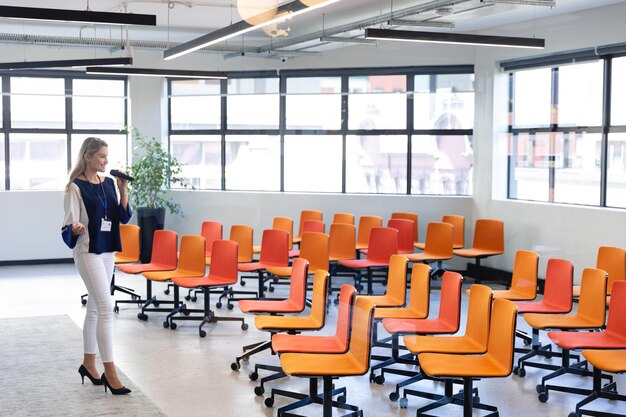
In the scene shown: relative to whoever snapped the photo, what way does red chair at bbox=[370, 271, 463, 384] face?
facing to the left of the viewer

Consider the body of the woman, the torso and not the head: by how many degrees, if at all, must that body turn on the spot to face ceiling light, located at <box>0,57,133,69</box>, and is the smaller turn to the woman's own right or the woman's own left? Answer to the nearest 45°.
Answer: approximately 135° to the woman's own left

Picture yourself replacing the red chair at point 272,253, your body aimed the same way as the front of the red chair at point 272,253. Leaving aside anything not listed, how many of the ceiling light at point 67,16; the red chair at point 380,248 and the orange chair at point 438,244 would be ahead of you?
1

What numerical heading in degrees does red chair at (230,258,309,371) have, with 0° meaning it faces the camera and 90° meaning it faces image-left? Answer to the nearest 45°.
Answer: approximately 90°

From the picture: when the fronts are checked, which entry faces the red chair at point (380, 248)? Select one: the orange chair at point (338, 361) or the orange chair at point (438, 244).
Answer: the orange chair at point (438, 244)

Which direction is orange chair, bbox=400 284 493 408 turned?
to the viewer's left

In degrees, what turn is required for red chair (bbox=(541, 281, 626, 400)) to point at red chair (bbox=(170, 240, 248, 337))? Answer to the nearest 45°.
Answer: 0° — it already faces it

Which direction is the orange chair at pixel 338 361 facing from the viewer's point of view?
to the viewer's left

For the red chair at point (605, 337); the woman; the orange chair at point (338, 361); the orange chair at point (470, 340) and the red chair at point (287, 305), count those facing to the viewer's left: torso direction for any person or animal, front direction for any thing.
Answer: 4

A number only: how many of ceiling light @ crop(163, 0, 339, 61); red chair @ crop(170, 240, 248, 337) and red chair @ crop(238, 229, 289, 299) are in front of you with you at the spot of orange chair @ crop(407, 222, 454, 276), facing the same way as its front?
3
